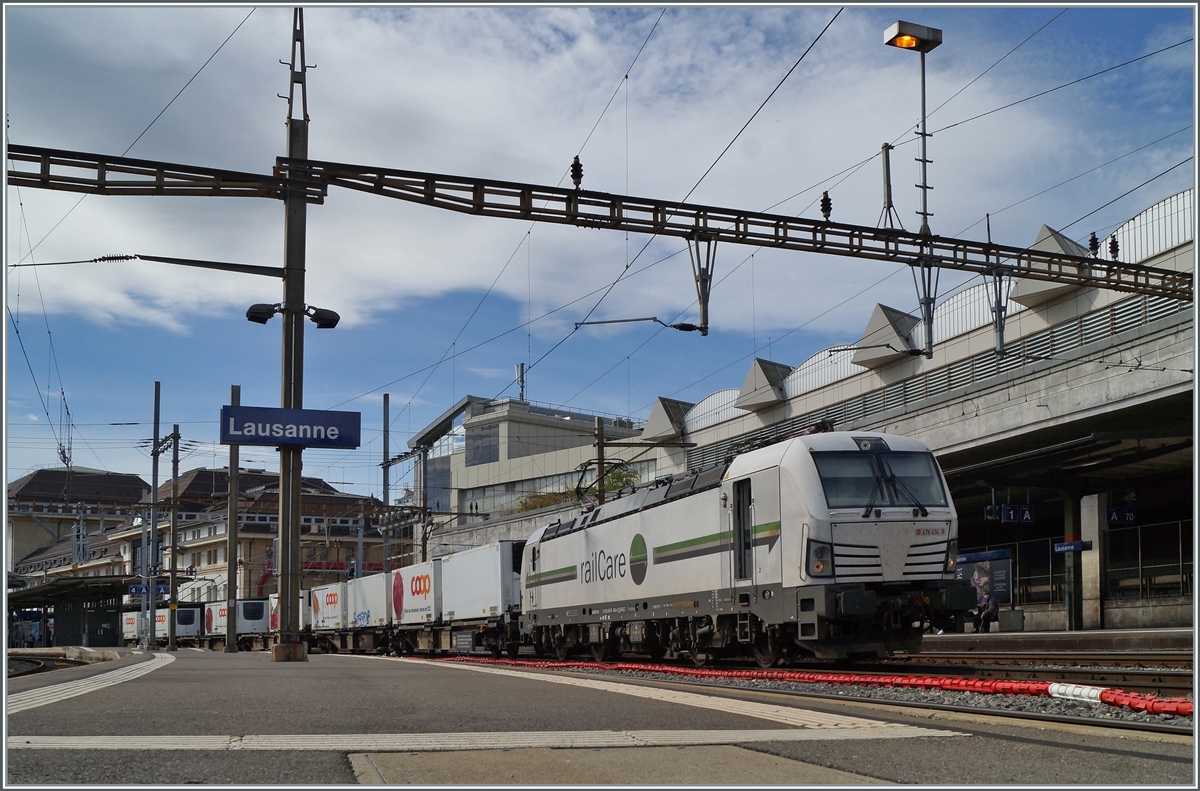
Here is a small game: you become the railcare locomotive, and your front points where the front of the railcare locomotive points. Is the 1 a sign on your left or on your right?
on your left

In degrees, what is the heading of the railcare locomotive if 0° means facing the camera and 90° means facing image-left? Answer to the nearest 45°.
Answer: approximately 315°

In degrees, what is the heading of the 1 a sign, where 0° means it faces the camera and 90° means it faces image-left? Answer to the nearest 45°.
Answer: approximately 0°

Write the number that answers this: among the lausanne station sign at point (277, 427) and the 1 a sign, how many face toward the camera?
2

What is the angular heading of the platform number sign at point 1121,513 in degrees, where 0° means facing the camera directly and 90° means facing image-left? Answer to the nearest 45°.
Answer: approximately 0°
